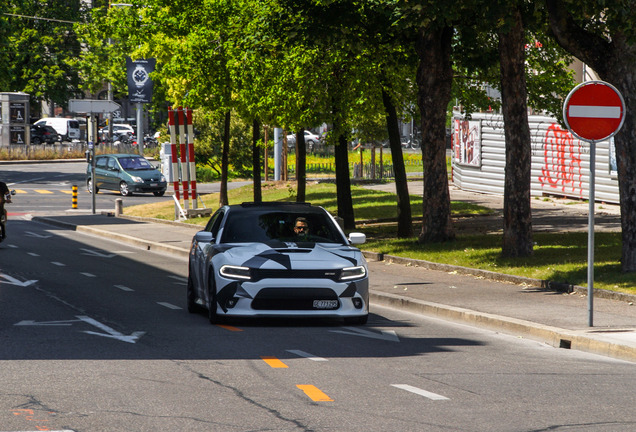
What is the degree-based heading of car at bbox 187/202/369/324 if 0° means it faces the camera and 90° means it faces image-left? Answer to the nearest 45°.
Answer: approximately 0°

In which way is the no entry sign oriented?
toward the camera

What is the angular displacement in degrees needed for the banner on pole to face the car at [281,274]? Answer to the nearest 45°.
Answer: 0° — it already faces it

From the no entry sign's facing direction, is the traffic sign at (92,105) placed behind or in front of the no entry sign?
behind

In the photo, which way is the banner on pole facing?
toward the camera

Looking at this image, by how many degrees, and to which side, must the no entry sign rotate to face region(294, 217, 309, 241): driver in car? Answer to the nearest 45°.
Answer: approximately 90° to its right

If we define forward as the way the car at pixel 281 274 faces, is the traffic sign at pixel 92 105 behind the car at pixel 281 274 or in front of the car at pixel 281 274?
behind
